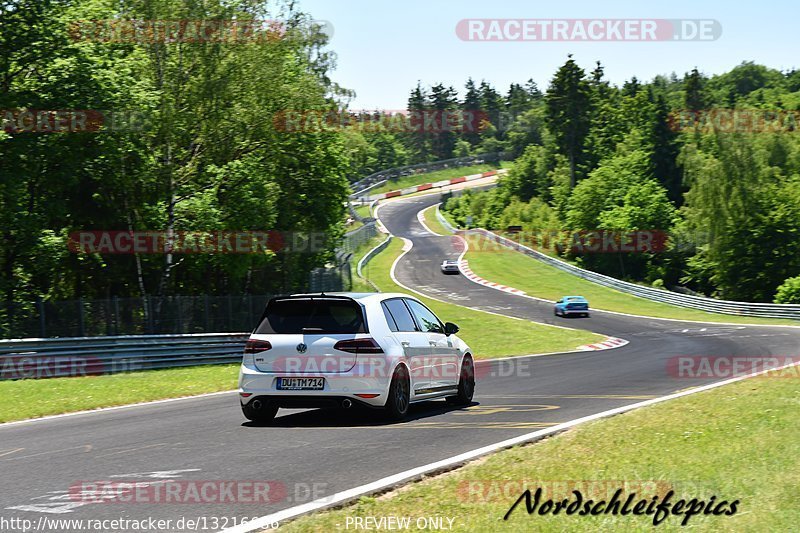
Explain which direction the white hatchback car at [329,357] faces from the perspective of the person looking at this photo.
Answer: facing away from the viewer and to the right of the viewer

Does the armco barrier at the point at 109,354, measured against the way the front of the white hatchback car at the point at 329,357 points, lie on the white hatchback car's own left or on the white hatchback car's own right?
on the white hatchback car's own left
